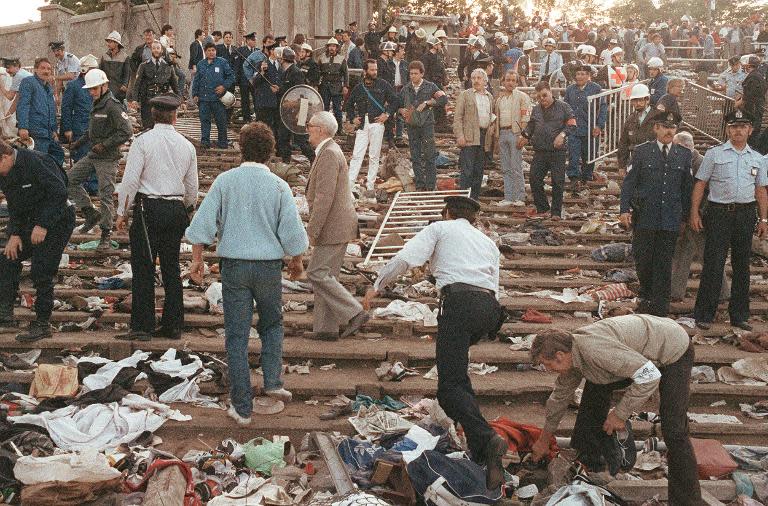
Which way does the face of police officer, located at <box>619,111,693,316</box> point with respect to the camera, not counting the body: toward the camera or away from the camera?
toward the camera

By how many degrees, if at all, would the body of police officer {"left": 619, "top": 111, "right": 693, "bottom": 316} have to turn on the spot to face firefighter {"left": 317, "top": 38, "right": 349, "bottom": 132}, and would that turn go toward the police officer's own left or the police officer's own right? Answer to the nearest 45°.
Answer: approximately 135° to the police officer's own right

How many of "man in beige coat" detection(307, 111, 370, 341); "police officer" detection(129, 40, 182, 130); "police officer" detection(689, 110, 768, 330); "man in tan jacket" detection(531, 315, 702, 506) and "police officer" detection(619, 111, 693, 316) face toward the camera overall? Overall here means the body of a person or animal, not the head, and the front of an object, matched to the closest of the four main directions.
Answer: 3

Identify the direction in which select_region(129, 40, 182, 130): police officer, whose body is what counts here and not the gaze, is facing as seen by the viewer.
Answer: toward the camera

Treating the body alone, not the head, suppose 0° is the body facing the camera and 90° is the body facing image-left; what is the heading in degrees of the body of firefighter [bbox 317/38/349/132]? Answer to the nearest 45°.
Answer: approximately 0°

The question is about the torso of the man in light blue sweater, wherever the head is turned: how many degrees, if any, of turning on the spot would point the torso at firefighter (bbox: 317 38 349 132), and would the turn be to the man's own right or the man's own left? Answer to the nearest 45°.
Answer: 0° — they already face them

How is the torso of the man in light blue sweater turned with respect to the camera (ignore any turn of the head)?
away from the camera

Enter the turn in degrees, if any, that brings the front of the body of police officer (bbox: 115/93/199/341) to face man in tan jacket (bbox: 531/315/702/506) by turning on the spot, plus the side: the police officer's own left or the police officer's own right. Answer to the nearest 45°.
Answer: approximately 180°

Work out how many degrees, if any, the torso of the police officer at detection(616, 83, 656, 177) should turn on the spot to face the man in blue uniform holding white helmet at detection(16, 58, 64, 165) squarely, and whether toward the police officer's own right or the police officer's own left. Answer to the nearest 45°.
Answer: approximately 45° to the police officer's own right

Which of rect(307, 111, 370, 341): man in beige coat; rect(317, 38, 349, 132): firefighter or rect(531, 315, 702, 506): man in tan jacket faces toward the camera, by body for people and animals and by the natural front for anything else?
the firefighter

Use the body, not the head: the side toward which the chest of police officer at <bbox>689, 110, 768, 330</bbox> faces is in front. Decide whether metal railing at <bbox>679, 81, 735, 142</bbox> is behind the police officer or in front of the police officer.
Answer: behind

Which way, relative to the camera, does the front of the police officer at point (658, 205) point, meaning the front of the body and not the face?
toward the camera

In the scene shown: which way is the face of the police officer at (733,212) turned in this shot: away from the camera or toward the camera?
toward the camera

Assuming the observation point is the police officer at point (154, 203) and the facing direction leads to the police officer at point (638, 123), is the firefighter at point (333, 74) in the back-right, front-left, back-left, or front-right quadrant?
front-left

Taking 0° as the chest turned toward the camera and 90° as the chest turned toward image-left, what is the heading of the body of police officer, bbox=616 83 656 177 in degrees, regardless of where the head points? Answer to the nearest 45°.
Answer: approximately 45°

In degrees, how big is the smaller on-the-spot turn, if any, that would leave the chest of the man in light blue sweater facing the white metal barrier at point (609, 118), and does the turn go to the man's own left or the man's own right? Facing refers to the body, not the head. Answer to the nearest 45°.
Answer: approximately 45° to the man's own right

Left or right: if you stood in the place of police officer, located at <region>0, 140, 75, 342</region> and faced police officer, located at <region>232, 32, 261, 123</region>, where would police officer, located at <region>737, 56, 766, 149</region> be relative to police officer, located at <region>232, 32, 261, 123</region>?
right

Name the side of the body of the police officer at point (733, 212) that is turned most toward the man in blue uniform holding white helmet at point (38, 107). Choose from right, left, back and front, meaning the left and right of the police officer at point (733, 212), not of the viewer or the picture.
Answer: right
